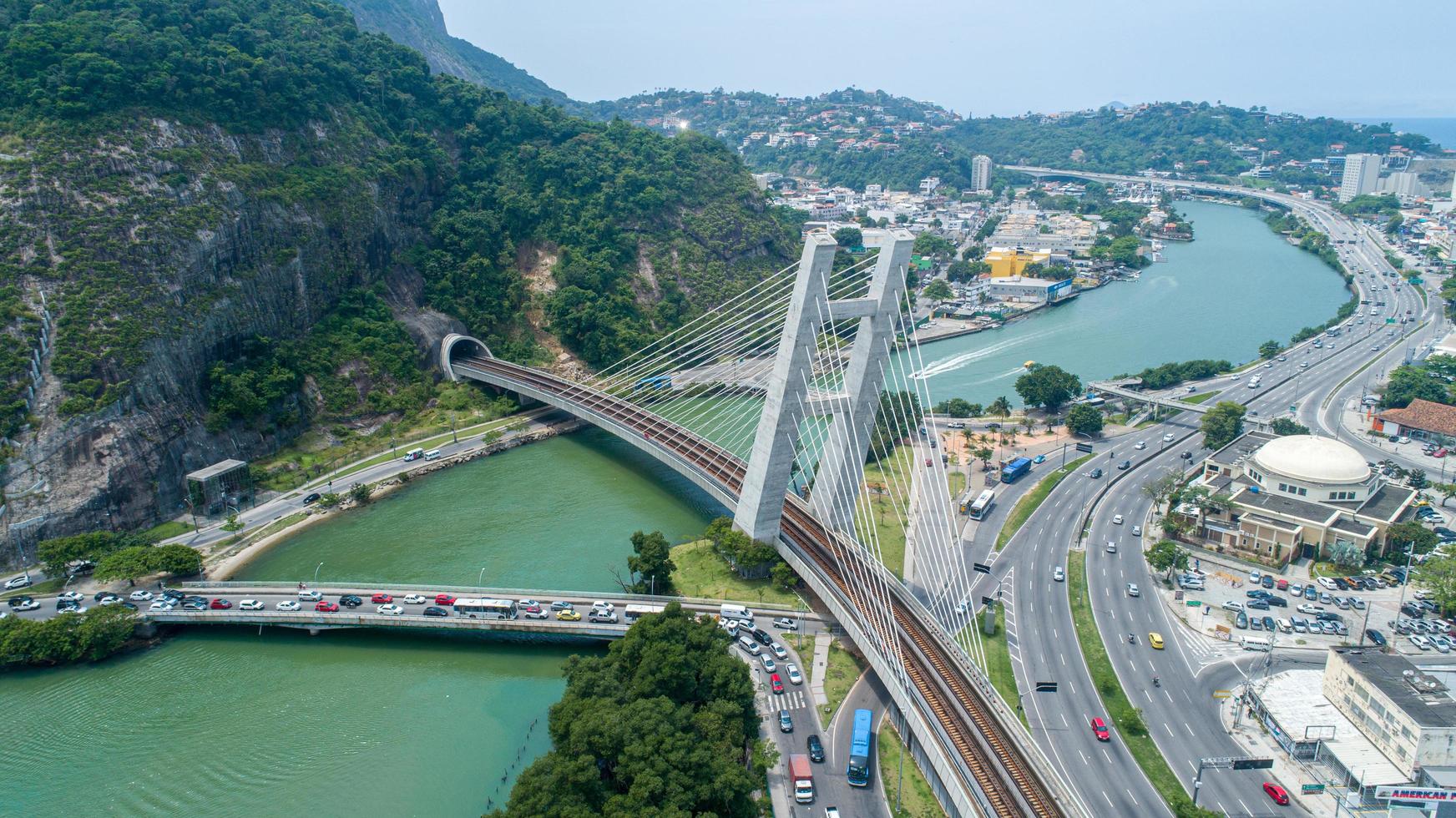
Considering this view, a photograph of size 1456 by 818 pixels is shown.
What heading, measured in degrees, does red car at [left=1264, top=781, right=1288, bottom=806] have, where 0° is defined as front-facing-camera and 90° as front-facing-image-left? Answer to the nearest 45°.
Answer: approximately 135°

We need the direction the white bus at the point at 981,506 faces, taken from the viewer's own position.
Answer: facing the viewer and to the left of the viewer

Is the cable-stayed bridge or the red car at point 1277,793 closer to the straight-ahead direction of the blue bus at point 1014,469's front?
the cable-stayed bridge

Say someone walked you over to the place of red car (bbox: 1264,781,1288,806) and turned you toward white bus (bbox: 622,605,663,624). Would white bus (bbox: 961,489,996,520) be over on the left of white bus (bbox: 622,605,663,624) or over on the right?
right

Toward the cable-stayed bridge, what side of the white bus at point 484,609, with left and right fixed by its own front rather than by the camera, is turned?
front

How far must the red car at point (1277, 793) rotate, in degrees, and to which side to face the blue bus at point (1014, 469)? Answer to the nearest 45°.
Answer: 0° — it already faces it

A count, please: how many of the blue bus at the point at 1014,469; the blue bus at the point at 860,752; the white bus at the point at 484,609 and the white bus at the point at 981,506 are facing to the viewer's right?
1

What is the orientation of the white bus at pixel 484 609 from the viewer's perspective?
to the viewer's right
